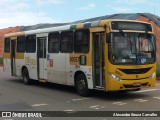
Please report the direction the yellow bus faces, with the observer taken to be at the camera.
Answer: facing the viewer and to the right of the viewer
